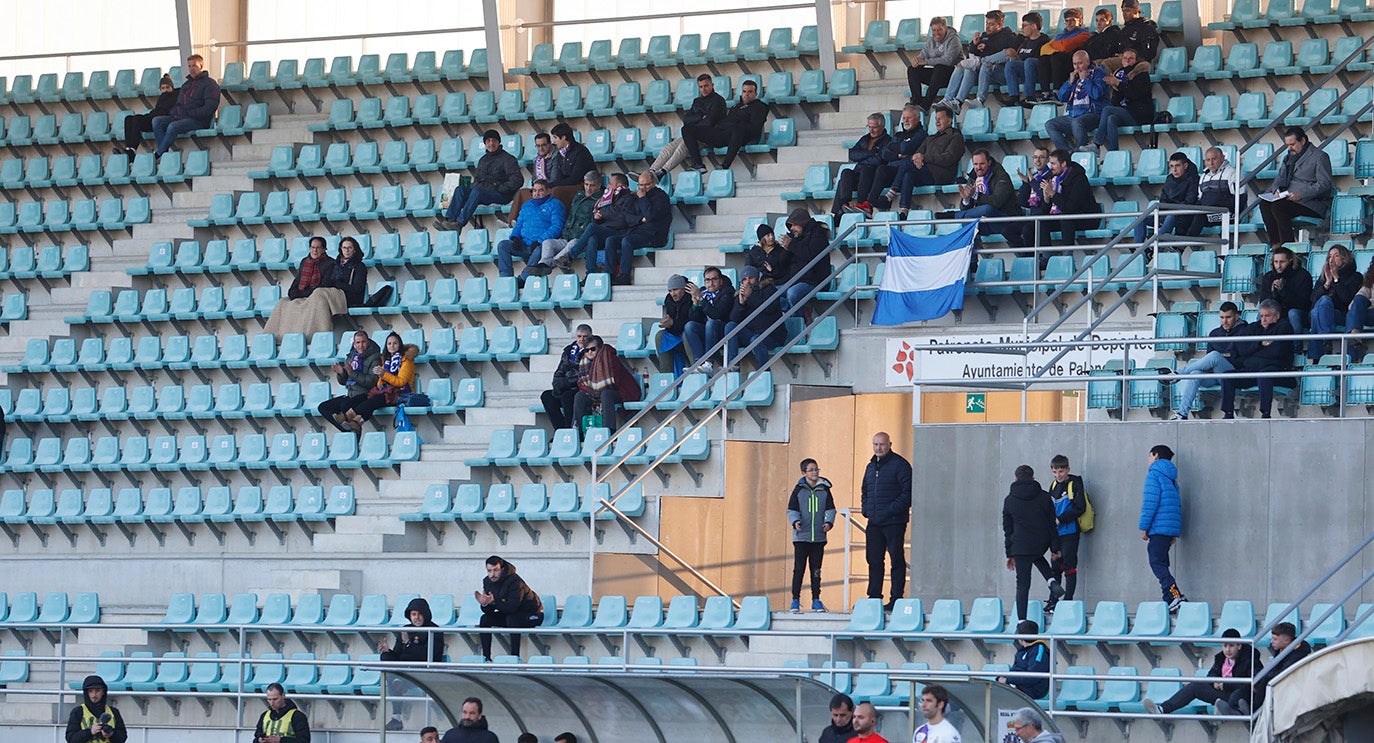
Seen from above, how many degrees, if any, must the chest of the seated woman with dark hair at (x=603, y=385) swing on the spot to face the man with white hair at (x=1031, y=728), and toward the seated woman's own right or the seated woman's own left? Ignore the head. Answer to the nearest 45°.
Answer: approximately 45° to the seated woman's own left

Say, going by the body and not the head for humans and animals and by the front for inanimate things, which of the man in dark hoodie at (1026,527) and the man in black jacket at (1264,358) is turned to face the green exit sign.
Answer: the man in dark hoodie

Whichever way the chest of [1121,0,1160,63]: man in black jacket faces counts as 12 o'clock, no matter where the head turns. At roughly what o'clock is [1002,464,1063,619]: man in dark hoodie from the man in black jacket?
The man in dark hoodie is roughly at 11 o'clock from the man in black jacket.

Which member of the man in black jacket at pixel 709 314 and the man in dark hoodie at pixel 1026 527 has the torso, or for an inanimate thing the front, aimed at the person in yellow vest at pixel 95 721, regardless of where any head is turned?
the man in black jacket

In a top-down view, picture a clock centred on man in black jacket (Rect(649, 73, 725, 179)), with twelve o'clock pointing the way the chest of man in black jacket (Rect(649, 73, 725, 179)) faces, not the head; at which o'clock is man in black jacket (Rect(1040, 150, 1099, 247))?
man in black jacket (Rect(1040, 150, 1099, 247)) is roughly at 9 o'clock from man in black jacket (Rect(649, 73, 725, 179)).

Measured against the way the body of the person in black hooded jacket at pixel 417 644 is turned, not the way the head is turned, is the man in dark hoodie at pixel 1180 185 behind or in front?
behind

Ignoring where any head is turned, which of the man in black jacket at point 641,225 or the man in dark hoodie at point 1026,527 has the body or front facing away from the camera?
the man in dark hoodie

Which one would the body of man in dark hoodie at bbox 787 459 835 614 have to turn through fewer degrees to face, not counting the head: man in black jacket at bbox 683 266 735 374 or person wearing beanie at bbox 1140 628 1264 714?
the person wearing beanie
